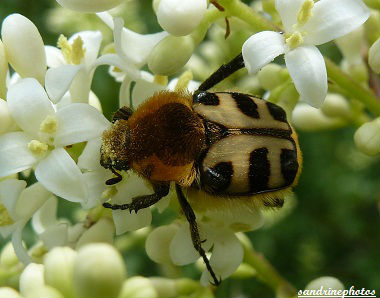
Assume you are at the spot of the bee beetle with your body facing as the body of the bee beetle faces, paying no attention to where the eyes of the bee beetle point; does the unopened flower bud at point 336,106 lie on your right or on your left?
on your right

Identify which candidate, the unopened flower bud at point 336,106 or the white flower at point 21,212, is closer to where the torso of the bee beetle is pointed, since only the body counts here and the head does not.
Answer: the white flower

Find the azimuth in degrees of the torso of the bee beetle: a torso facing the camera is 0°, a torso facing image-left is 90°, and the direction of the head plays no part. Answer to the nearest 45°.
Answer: approximately 90°

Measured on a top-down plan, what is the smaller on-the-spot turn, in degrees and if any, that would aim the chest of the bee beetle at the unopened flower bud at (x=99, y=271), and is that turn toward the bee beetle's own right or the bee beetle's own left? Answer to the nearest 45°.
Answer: approximately 90° to the bee beetle's own left
